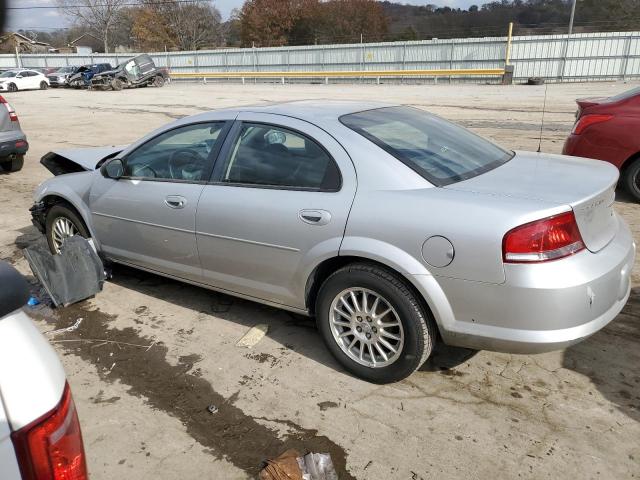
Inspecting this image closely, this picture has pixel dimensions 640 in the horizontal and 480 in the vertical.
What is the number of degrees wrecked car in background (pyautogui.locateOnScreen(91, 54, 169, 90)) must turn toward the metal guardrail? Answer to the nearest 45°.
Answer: approximately 135° to its left

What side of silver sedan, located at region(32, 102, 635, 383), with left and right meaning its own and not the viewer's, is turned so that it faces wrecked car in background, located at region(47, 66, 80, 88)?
front

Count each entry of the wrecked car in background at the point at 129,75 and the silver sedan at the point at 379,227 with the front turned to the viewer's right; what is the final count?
0

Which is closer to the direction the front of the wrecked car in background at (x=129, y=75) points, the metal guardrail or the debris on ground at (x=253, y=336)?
the debris on ground

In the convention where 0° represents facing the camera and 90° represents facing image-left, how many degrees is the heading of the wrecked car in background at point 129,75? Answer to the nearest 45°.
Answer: approximately 45°

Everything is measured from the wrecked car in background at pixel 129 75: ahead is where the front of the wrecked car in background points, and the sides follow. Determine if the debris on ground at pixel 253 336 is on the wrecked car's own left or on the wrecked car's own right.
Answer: on the wrecked car's own left

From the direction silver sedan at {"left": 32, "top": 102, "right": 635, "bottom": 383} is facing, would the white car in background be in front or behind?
in front

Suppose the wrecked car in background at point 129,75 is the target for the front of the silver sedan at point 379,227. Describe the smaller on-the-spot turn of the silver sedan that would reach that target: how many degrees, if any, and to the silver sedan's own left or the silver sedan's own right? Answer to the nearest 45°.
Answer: approximately 45° to the silver sedan's own right

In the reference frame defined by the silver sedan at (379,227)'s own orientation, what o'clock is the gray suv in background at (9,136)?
The gray suv in background is roughly at 12 o'clock from the silver sedan.

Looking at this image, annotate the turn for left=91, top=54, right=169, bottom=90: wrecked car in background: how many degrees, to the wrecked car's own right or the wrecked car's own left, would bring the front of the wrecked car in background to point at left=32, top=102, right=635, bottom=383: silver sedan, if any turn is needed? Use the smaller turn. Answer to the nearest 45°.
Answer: approximately 45° to the wrecked car's own left

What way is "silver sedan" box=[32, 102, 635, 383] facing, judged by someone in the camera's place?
facing away from the viewer and to the left of the viewer

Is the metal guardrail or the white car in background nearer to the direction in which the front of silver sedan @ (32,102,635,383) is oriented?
the white car in background
